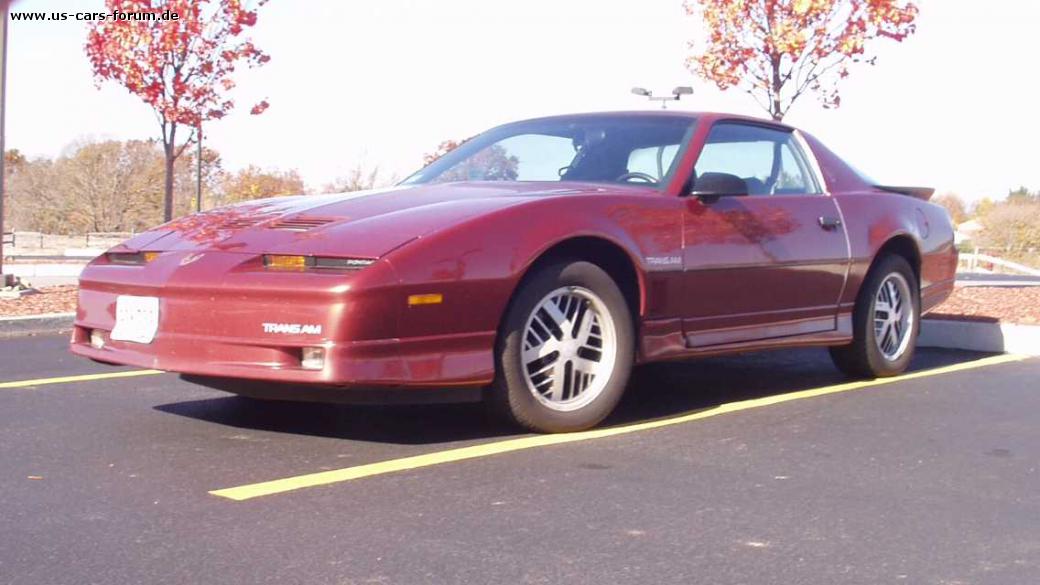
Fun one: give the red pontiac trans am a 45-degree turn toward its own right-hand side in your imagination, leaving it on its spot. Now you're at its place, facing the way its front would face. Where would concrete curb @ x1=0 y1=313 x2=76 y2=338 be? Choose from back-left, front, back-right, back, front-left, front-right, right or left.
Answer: front-right

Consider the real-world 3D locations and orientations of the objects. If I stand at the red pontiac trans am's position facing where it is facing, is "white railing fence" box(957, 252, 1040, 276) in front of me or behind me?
behind

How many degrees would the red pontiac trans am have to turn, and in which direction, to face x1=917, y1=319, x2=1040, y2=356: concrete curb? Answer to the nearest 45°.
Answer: approximately 180°

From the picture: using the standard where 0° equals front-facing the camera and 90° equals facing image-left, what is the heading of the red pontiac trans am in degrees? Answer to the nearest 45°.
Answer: approximately 45°
